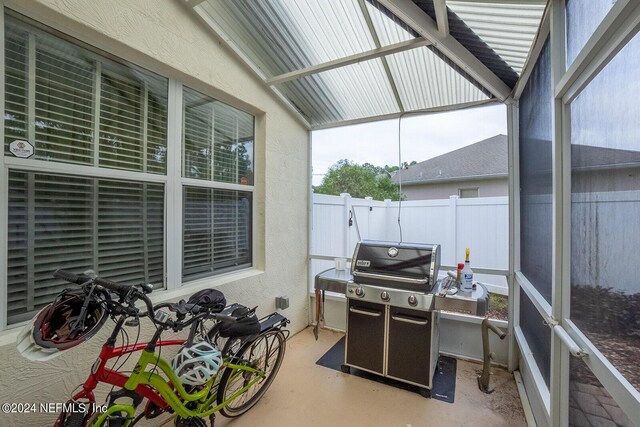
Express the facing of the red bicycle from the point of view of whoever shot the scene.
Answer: facing the viewer and to the left of the viewer

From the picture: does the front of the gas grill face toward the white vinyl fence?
no

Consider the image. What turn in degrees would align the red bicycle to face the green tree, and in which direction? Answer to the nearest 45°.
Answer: approximately 180°

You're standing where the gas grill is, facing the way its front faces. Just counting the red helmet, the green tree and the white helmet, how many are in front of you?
2

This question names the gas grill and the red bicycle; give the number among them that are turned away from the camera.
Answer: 0

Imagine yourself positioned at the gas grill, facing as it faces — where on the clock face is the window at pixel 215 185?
The window is roughly at 1 o'clock from the gas grill.

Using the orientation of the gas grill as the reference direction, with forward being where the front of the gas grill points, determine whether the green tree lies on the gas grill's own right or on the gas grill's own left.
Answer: on the gas grill's own right

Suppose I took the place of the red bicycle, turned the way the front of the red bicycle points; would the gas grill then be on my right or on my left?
on my left

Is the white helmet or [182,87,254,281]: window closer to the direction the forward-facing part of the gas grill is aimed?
the white helmet

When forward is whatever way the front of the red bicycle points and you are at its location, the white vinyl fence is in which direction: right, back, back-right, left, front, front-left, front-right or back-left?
back-left

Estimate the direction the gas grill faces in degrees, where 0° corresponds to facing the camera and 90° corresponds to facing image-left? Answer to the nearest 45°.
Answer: approximately 45°

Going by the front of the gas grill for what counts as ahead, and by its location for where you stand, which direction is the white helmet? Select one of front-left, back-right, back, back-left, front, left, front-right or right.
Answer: front

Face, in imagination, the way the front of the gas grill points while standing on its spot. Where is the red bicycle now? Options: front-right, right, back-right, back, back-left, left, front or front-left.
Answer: front

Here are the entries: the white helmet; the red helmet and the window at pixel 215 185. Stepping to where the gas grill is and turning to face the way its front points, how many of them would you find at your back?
0

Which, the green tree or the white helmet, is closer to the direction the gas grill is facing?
the white helmet
